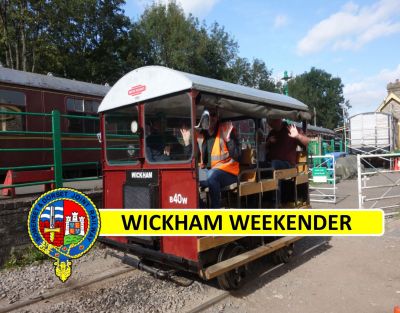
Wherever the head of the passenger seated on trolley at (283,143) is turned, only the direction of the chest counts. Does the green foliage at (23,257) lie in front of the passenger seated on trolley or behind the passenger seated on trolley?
in front

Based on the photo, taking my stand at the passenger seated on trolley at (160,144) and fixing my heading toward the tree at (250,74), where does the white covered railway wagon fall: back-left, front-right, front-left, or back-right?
front-right

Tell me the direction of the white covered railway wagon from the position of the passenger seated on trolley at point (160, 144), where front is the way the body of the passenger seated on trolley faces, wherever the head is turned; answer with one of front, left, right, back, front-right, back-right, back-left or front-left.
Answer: back-left

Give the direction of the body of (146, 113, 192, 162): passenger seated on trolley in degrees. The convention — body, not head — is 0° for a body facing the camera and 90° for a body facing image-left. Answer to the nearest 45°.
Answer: approximately 0°

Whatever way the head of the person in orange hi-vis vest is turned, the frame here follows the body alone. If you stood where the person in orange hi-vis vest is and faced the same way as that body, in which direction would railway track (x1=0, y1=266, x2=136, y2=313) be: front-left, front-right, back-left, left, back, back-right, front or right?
front-right

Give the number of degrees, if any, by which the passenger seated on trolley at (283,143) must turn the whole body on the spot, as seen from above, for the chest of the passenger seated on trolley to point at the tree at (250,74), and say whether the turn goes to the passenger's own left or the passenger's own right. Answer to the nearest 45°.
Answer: approximately 135° to the passenger's own right

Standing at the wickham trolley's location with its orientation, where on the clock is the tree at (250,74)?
The tree is roughly at 5 o'clock from the wickham trolley.

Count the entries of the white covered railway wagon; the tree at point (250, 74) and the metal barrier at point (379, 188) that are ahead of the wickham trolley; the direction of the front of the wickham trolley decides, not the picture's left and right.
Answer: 0

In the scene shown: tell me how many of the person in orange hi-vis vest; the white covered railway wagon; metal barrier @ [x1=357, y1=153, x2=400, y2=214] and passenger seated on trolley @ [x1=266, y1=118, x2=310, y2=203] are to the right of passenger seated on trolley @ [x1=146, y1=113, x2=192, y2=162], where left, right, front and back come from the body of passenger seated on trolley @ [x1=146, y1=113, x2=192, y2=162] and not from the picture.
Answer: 0

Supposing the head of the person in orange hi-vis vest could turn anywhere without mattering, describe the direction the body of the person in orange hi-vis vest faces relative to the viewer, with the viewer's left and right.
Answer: facing the viewer and to the left of the viewer

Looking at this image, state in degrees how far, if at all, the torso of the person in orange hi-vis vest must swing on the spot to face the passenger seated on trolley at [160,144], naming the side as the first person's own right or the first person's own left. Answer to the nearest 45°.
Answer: approximately 45° to the first person's own right

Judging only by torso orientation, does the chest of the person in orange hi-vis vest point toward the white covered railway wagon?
no

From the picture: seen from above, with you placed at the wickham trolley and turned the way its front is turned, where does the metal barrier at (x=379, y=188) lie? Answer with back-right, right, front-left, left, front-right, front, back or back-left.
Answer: back

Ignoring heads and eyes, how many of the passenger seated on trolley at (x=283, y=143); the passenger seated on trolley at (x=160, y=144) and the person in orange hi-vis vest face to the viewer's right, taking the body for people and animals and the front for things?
0
